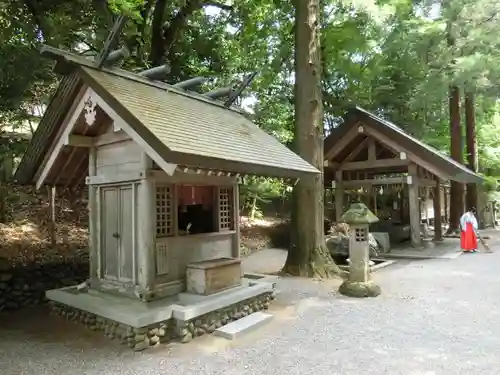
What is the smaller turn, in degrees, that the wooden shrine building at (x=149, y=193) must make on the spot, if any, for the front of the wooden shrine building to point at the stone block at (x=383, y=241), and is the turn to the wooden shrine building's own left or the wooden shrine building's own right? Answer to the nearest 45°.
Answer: approximately 90° to the wooden shrine building's own left

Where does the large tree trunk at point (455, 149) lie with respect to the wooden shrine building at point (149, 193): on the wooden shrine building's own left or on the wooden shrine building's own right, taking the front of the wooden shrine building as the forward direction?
on the wooden shrine building's own left

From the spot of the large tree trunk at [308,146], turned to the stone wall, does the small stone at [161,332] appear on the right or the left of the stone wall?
left

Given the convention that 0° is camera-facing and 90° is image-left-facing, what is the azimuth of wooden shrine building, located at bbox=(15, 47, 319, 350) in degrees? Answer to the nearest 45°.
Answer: approximately 315°
